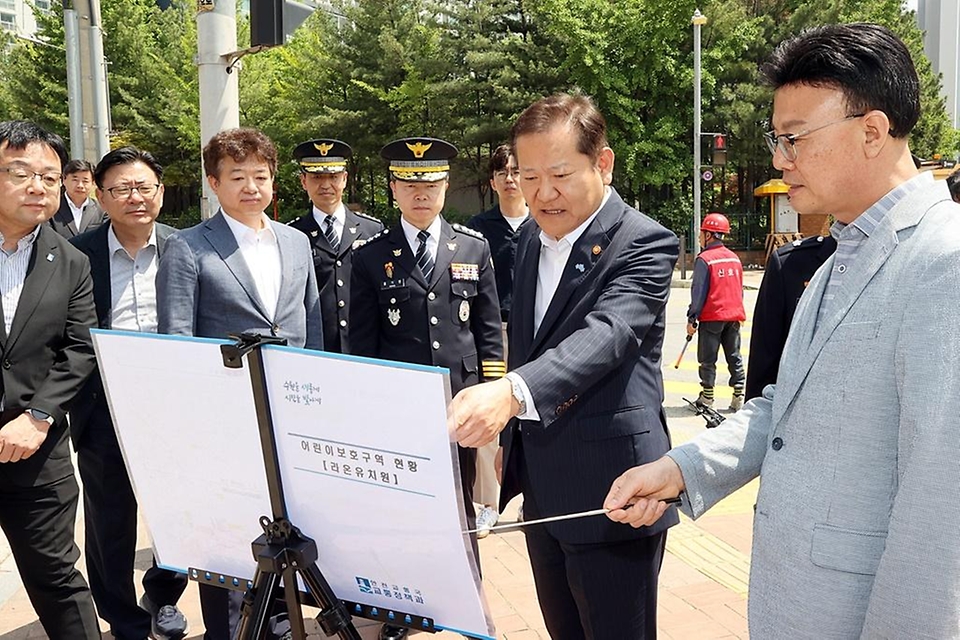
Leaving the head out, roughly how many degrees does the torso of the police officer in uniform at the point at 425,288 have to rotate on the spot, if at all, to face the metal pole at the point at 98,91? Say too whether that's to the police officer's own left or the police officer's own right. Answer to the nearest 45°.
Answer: approximately 135° to the police officer's own right

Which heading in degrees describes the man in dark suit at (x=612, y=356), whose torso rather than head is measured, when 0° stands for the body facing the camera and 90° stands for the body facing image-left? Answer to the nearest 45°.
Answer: approximately 45°

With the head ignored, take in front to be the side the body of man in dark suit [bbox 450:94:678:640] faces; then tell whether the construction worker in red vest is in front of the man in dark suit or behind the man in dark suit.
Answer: behind

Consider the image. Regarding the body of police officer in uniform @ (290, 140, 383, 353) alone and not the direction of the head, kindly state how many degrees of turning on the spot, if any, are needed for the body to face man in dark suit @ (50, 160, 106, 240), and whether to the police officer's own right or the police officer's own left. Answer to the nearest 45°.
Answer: approximately 135° to the police officer's own right

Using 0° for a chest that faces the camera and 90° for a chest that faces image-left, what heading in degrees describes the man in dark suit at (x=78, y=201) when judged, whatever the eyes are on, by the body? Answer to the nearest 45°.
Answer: approximately 0°

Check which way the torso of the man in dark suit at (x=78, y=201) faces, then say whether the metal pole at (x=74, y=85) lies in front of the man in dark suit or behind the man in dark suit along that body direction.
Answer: behind

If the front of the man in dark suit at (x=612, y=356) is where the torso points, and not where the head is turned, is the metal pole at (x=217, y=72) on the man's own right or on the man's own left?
on the man's own right

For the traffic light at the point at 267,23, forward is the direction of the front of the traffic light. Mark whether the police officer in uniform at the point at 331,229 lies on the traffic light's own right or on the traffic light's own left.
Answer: on the traffic light's own right
